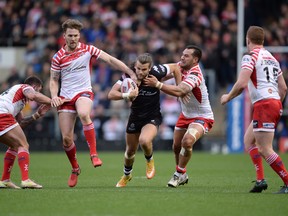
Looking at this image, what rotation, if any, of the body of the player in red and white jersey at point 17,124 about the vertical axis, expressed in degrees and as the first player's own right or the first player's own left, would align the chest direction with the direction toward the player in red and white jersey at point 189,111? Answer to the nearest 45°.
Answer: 0° — they already face them

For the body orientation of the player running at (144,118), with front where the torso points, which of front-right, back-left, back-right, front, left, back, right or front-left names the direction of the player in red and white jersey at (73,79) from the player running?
right

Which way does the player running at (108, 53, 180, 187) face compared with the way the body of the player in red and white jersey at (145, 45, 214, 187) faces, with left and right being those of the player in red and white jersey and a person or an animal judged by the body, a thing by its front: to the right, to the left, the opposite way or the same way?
to the left

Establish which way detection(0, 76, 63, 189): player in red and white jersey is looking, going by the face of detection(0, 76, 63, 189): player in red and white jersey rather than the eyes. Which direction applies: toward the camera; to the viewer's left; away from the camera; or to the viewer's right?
to the viewer's right

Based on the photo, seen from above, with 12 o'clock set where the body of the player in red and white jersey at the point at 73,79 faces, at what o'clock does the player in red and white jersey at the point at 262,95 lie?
the player in red and white jersey at the point at 262,95 is roughly at 10 o'clock from the player in red and white jersey at the point at 73,79.

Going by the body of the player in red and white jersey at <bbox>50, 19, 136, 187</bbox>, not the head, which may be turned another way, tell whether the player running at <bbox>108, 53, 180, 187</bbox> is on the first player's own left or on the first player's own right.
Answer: on the first player's own left

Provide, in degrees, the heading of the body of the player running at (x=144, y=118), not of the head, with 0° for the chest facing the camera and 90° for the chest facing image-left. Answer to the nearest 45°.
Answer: approximately 0°

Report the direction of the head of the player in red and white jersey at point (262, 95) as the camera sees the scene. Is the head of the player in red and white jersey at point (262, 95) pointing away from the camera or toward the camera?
away from the camera

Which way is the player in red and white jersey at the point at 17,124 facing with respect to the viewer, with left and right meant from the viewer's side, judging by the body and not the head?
facing to the right of the viewer

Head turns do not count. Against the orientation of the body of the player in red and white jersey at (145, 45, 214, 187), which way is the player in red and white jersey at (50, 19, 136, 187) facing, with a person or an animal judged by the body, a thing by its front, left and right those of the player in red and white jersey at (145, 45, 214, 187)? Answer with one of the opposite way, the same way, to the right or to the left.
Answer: to the left

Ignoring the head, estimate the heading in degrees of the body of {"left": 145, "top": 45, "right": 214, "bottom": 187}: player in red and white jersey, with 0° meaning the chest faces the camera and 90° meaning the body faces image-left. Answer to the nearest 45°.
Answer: approximately 90°

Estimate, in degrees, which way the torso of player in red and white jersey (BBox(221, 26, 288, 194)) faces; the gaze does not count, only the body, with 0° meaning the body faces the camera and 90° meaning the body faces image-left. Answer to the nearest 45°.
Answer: approximately 135°

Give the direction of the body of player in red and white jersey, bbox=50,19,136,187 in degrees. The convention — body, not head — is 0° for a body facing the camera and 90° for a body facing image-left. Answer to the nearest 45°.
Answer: approximately 0°
